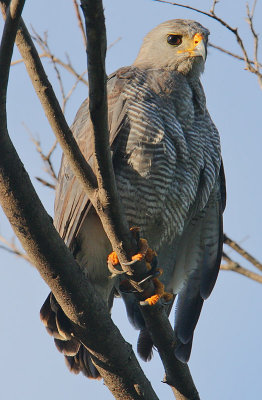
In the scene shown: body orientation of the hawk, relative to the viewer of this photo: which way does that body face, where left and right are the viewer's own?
facing the viewer and to the right of the viewer
